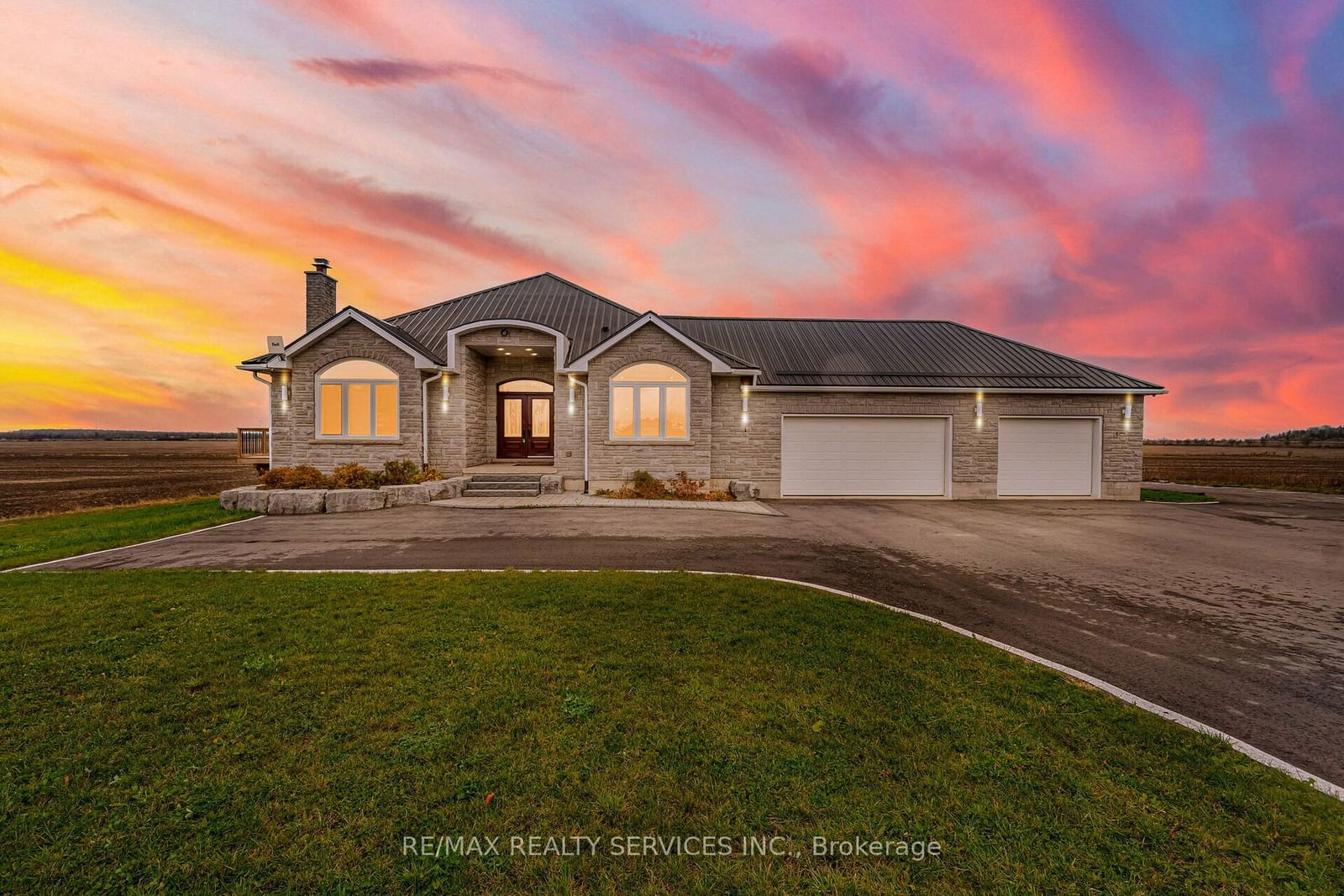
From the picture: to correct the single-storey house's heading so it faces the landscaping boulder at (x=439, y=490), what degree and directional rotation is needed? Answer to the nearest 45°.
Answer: approximately 90° to its right

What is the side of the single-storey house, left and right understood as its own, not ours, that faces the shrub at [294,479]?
right

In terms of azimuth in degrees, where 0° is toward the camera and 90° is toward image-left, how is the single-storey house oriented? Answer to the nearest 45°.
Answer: approximately 0°

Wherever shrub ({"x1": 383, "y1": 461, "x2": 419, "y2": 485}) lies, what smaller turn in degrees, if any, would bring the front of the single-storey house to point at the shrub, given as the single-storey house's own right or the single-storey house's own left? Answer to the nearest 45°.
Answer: approximately 90° to the single-storey house's own right
